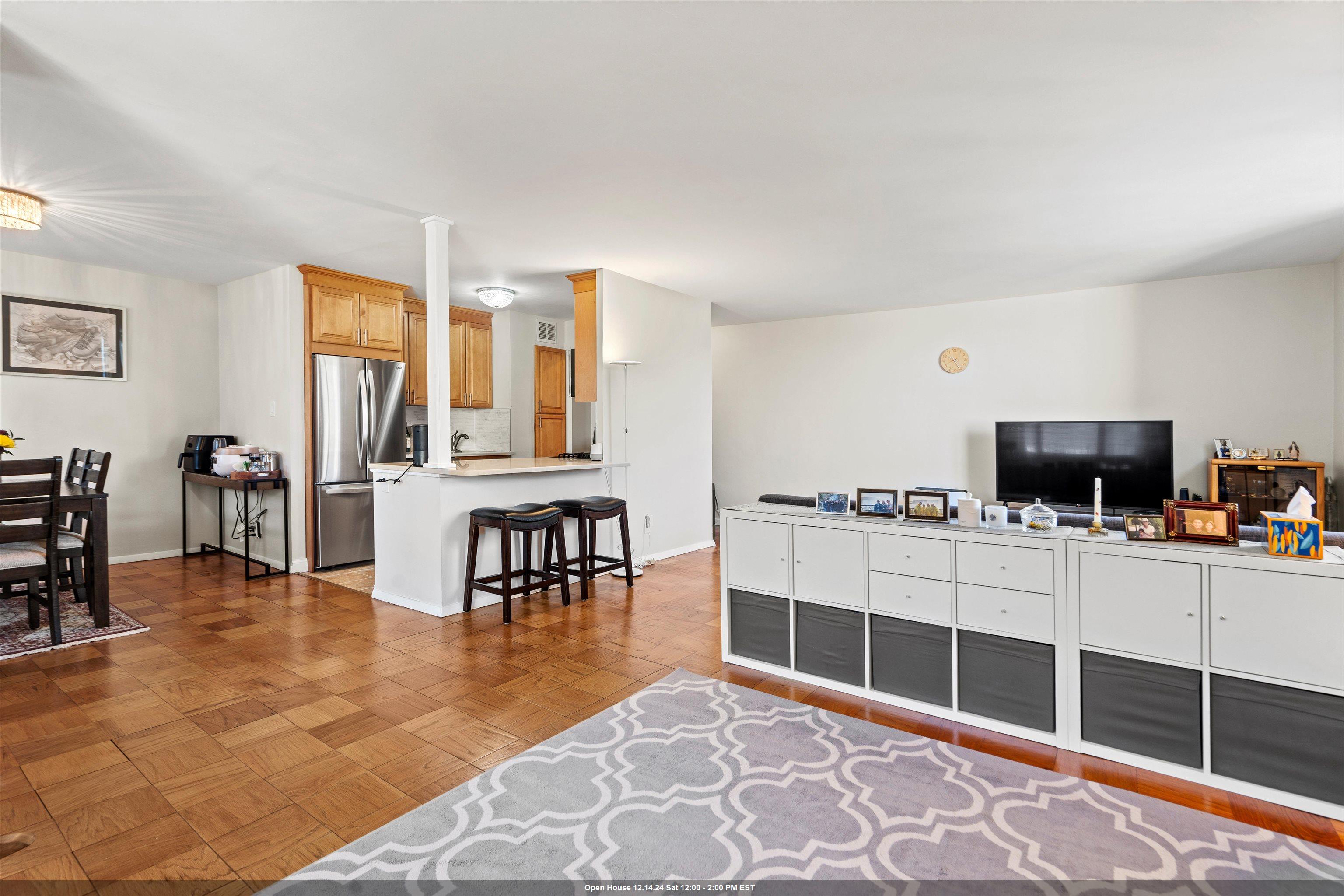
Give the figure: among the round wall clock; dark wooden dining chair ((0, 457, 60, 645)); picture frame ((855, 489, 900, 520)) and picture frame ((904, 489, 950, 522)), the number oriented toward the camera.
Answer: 3

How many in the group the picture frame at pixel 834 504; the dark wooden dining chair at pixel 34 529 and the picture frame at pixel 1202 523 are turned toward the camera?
2

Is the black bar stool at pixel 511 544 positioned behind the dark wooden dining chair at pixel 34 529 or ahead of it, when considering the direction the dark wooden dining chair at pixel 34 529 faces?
behind

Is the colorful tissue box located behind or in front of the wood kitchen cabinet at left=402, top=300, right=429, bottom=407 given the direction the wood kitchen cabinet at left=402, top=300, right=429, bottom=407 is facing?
in front

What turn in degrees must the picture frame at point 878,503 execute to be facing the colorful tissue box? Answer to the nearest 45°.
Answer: approximately 45° to its left

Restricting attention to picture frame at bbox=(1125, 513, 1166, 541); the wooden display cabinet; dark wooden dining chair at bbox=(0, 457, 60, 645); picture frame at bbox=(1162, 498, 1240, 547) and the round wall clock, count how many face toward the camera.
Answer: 4

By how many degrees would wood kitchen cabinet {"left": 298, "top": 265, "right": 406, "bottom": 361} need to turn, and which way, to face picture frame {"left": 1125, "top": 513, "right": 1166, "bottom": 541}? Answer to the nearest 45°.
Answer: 0° — it already faces it

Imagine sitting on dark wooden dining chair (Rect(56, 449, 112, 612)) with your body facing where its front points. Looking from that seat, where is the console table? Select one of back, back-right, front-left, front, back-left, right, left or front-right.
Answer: back

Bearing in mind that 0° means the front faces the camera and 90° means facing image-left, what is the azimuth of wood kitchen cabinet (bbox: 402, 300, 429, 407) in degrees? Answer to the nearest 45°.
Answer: approximately 315°

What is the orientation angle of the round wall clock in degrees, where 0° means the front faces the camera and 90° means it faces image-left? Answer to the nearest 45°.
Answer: approximately 0°

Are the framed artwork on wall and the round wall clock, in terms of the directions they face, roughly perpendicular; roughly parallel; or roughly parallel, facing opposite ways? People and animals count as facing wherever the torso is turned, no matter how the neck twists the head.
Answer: roughly perpendicular

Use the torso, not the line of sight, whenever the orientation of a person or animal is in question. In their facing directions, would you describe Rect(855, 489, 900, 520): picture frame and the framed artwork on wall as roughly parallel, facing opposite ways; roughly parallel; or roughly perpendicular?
roughly perpendicular

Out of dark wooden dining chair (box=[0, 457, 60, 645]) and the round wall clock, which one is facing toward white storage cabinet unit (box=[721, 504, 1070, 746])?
the round wall clock
